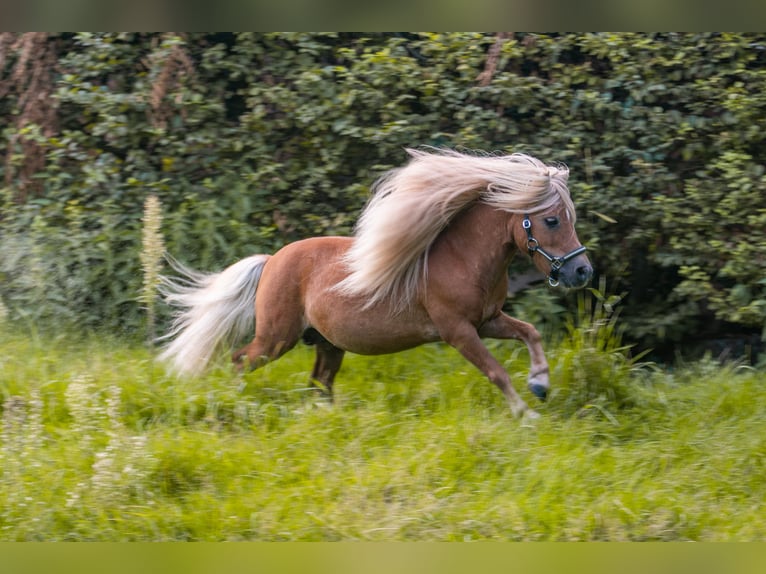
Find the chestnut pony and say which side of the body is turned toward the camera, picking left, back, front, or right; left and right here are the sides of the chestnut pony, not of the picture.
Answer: right
